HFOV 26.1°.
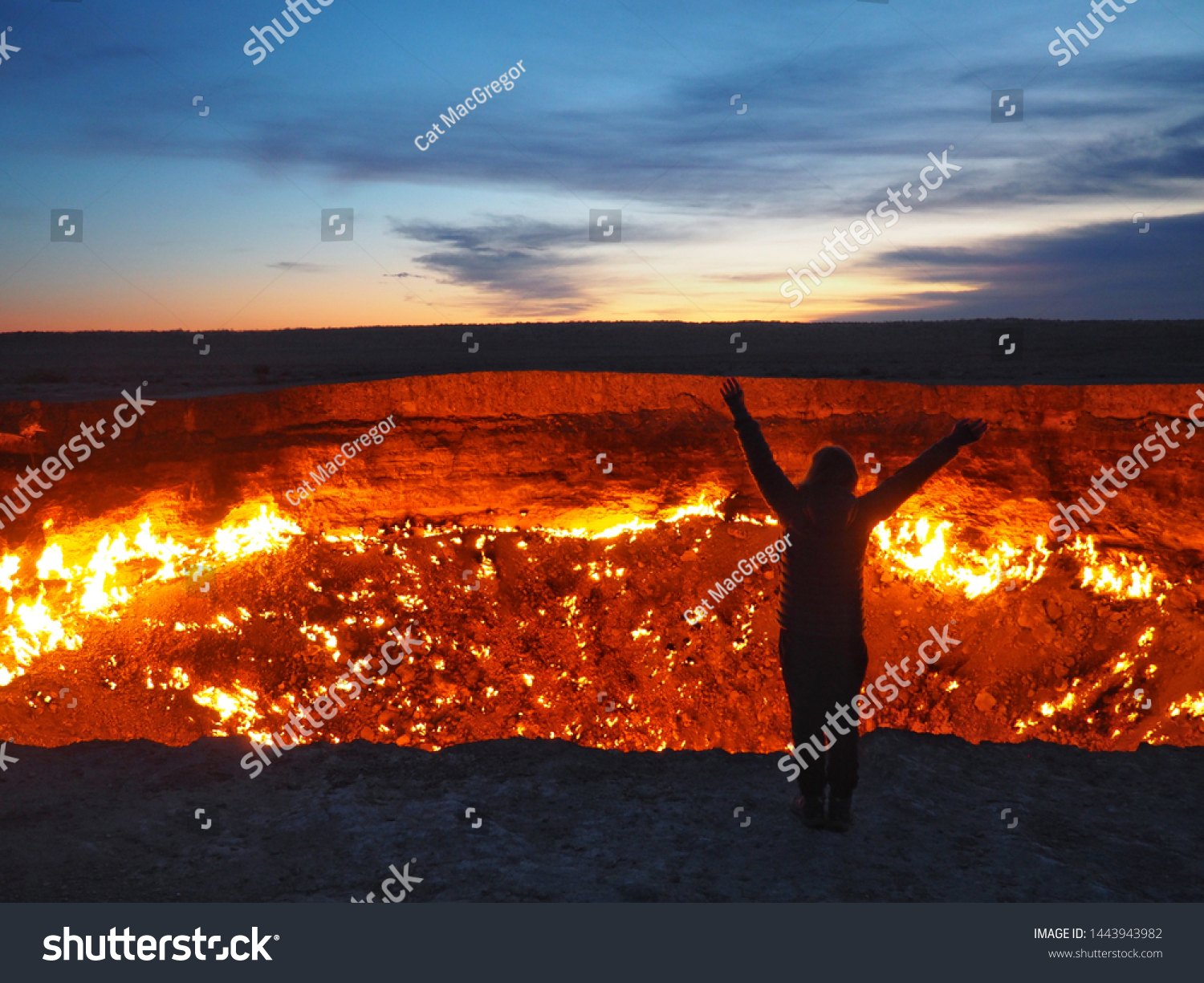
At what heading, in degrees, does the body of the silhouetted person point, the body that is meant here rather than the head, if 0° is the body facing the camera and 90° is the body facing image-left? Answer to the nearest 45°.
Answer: approximately 180°

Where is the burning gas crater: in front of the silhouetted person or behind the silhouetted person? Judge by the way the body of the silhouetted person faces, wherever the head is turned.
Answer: in front

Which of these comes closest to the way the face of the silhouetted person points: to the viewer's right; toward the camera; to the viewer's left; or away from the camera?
away from the camera
